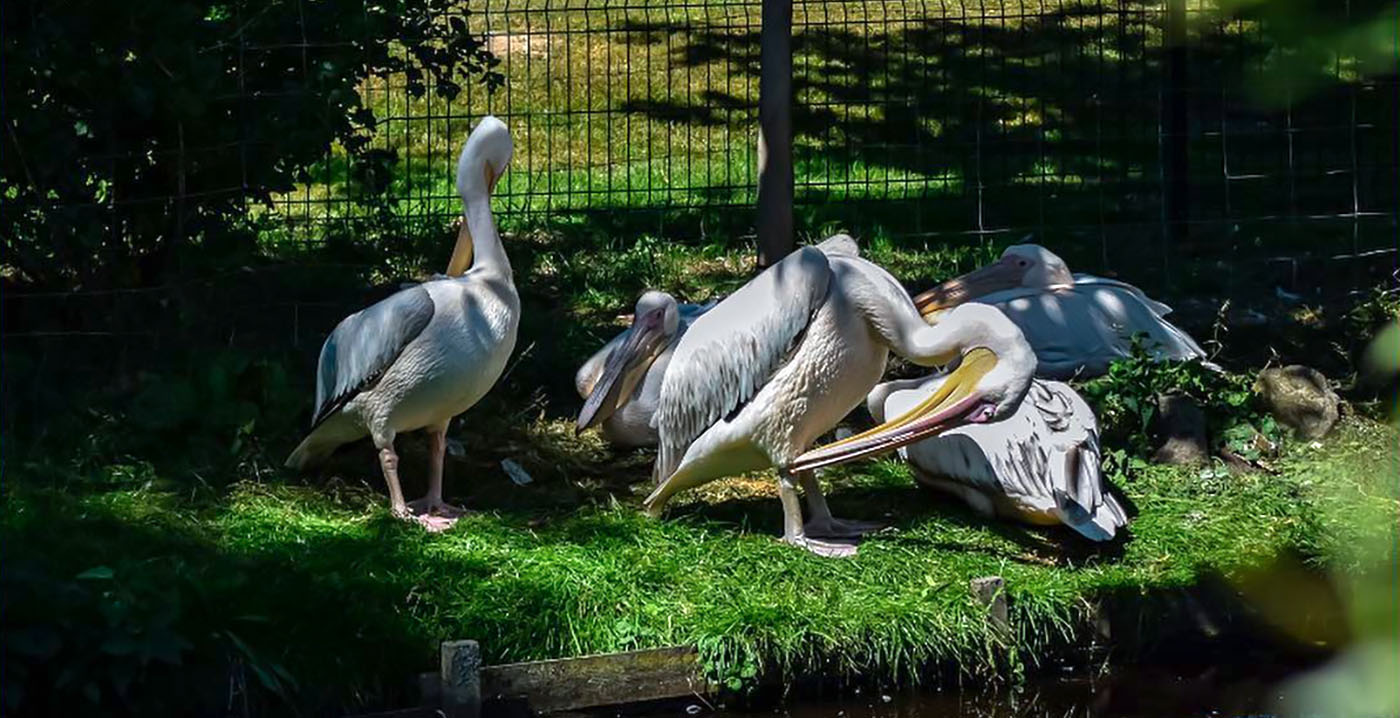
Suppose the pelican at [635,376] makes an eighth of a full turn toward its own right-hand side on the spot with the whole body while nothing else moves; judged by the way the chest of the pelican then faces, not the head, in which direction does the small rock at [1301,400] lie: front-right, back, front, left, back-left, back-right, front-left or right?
back

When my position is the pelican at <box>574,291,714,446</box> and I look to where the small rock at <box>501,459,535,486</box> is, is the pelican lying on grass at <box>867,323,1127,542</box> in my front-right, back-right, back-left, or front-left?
back-left

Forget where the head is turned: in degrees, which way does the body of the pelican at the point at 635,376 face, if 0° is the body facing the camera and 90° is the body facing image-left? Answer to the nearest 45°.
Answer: approximately 45°

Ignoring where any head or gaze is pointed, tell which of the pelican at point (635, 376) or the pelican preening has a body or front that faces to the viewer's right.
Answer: the pelican preening

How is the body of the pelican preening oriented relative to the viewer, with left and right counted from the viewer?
facing to the right of the viewer

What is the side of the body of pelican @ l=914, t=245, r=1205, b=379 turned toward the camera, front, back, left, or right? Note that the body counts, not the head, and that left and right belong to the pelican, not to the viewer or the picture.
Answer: left

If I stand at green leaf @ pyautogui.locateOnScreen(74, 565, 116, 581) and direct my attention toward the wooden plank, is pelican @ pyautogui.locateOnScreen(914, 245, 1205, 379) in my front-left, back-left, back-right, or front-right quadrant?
front-left

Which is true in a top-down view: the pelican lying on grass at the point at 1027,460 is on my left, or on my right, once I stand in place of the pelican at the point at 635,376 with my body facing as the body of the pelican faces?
on my left

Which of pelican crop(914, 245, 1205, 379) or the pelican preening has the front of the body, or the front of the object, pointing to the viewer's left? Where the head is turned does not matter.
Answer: the pelican

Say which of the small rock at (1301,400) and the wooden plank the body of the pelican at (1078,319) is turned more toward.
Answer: the wooden plank

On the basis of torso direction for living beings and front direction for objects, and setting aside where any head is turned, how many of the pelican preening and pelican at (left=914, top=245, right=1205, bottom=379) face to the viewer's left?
1
